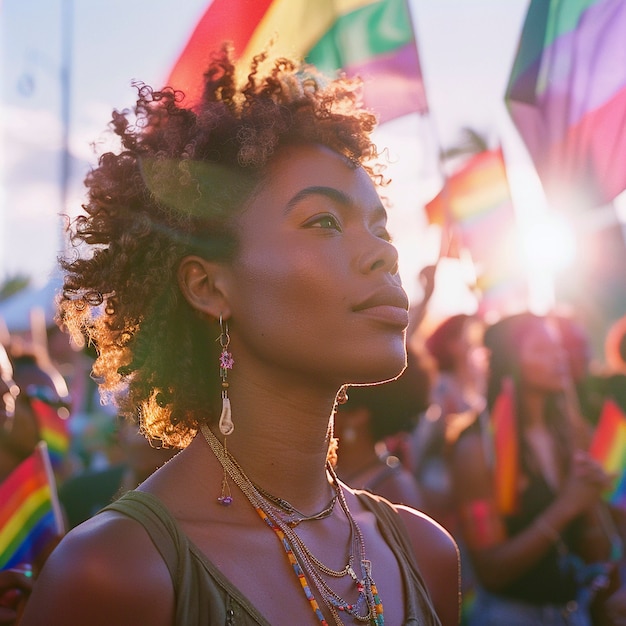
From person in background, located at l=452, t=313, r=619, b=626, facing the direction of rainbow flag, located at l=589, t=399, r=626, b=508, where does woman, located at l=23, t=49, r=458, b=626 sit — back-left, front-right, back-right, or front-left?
back-right

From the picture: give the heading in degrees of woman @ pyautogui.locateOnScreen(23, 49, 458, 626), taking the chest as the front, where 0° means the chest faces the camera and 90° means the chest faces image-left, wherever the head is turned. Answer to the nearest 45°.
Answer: approximately 315°

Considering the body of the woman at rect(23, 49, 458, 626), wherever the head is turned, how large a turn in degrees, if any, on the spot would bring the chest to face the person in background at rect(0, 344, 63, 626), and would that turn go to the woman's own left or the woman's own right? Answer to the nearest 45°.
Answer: approximately 180°

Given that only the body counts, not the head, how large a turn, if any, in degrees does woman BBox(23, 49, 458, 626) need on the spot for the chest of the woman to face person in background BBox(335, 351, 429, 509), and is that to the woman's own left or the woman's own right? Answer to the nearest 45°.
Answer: approximately 135° to the woman's own left

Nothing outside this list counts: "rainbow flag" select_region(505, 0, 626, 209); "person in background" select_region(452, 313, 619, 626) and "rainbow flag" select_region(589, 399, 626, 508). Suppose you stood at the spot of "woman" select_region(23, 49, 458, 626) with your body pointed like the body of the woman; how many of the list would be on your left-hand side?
3

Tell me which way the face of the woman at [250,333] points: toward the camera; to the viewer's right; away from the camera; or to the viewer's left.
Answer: to the viewer's right

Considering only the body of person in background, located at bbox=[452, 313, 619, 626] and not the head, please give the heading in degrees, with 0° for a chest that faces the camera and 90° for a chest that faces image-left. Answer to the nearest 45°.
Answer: approximately 315°

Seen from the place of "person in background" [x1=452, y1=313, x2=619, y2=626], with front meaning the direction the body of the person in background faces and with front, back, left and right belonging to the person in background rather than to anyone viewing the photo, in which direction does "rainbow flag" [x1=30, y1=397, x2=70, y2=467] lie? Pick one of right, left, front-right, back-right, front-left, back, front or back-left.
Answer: back-right

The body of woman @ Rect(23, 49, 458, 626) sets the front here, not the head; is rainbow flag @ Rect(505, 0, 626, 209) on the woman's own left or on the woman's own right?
on the woman's own left
